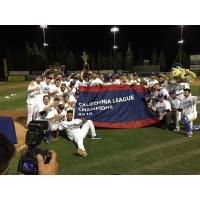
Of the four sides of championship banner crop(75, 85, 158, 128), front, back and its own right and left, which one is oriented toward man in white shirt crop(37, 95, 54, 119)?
right

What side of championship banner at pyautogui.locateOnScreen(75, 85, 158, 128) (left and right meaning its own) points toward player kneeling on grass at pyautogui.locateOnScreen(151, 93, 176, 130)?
left

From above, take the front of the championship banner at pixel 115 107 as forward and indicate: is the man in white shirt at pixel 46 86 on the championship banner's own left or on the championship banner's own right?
on the championship banner's own right

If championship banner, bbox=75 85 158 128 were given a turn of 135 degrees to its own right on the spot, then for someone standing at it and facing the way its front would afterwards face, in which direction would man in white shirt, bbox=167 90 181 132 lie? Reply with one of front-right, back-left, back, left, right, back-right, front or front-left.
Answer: back-right

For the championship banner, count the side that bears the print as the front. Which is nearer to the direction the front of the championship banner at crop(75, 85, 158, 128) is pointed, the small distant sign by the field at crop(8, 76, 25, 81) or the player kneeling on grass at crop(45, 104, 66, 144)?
the player kneeling on grass

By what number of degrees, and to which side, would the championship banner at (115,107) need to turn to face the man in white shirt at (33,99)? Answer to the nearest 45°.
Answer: approximately 90° to its right

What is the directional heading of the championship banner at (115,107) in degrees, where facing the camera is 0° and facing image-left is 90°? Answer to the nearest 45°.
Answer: approximately 0°

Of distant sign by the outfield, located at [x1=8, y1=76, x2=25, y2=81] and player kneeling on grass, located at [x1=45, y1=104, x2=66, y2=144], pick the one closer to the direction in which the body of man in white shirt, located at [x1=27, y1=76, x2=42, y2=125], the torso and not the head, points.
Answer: the player kneeling on grass

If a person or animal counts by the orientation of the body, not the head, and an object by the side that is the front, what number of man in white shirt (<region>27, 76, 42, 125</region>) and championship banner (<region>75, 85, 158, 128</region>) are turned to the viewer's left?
0
